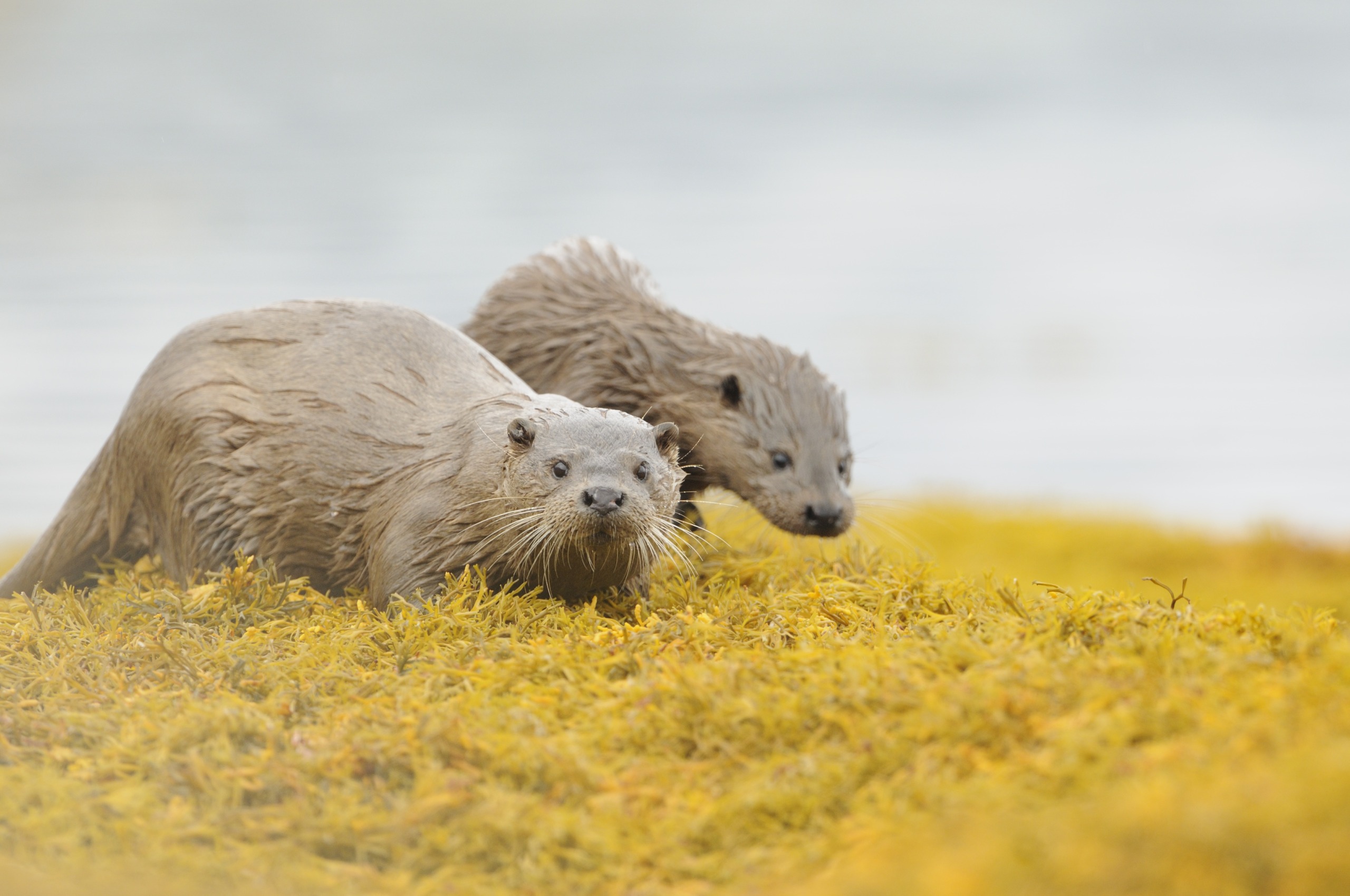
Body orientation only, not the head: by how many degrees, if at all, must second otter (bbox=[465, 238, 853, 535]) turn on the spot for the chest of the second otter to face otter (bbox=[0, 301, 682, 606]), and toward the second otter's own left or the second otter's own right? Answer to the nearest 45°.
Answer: approximately 90° to the second otter's own right

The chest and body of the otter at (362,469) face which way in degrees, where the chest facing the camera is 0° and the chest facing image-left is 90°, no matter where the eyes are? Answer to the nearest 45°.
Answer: approximately 315°

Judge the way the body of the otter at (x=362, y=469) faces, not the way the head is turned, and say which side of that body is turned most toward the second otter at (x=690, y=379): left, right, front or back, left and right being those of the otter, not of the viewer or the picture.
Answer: left
